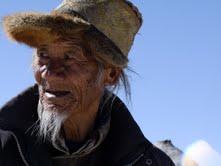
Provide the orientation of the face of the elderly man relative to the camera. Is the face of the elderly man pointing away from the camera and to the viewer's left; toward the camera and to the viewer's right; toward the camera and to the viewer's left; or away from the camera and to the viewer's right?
toward the camera and to the viewer's left

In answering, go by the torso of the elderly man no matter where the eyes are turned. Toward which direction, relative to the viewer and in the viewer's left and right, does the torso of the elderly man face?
facing the viewer and to the left of the viewer
